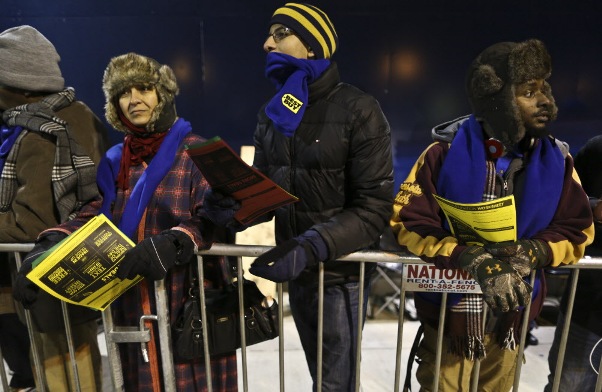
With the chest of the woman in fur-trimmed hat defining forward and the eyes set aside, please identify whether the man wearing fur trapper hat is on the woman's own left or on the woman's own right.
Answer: on the woman's own left

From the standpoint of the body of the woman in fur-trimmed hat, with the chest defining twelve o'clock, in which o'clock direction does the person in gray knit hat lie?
The person in gray knit hat is roughly at 3 o'clock from the woman in fur-trimmed hat.
